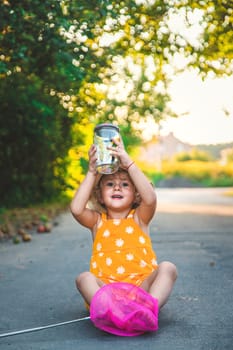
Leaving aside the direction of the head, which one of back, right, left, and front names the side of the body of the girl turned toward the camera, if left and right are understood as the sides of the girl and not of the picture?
front

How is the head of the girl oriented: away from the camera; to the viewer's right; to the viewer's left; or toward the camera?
toward the camera
